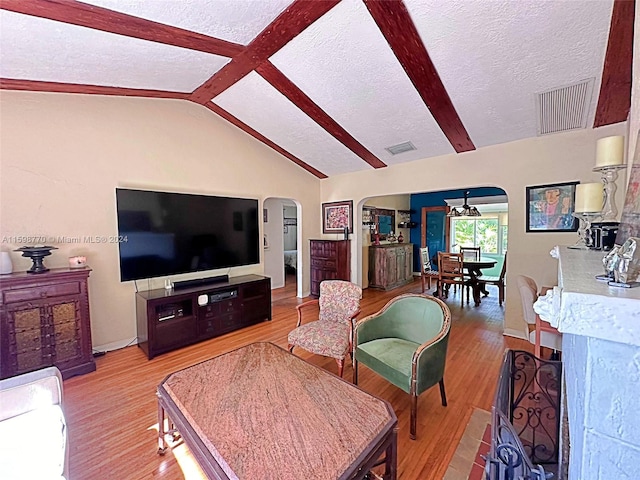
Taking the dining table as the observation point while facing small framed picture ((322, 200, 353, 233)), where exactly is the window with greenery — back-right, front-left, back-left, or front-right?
back-right

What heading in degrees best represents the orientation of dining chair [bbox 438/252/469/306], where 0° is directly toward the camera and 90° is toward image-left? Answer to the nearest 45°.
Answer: approximately 225°

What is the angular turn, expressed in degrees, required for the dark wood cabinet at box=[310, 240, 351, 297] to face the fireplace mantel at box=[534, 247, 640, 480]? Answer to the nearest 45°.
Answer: approximately 45° to its left

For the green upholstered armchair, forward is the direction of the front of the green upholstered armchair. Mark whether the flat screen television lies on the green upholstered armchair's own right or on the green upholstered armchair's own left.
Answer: on the green upholstered armchair's own right

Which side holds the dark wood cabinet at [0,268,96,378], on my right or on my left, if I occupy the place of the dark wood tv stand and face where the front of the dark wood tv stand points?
on my right

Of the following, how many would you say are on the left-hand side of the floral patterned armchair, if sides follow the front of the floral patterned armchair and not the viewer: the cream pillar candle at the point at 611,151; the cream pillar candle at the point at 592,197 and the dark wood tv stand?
2

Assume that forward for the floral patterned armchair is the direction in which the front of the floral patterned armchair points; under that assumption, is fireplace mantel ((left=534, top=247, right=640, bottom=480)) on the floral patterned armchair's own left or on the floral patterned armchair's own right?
on the floral patterned armchair's own left

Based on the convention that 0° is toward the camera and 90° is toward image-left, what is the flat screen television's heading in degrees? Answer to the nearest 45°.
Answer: approximately 315°

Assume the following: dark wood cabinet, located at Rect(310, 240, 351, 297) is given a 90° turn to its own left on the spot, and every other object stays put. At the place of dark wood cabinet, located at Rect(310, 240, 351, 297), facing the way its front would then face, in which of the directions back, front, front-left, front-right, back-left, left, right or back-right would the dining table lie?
front-left

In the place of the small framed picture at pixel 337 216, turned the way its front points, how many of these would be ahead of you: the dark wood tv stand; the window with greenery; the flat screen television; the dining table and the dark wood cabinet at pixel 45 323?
3

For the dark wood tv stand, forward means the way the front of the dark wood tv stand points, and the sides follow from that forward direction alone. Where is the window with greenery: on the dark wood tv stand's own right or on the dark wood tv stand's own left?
on the dark wood tv stand's own left

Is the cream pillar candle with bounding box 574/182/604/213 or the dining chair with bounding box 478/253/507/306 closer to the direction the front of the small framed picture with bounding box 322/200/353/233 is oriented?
the cream pillar candle

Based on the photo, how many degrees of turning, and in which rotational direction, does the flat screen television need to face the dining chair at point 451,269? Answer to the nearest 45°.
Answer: approximately 45° to its left

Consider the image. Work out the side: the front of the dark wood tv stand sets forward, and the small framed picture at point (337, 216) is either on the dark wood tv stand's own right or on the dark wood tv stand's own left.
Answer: on the dark wood tv stand's own left
